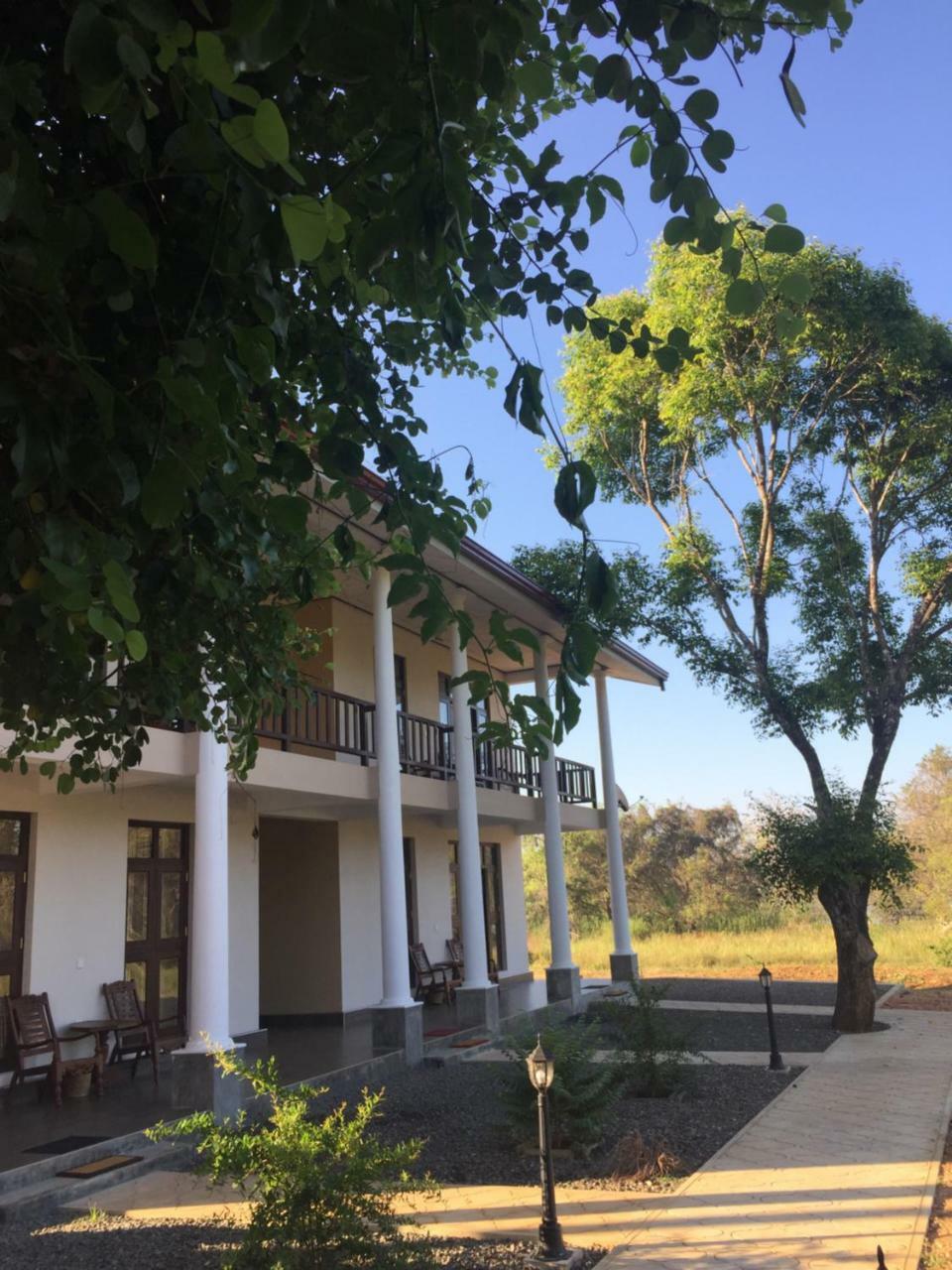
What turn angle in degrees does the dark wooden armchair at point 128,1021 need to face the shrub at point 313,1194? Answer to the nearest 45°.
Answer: approximately 45° to its right

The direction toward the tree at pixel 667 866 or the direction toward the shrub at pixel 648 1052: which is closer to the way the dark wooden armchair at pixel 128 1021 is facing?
the shrub

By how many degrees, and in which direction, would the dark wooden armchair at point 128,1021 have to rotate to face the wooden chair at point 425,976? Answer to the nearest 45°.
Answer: approximately 90° to its left

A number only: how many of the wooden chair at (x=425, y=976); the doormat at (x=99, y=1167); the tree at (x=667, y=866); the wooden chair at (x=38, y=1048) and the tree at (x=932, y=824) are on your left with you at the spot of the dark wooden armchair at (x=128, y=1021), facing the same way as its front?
3

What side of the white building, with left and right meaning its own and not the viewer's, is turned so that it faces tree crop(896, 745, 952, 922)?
left

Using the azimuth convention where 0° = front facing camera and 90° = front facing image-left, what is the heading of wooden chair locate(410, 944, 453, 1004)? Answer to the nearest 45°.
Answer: approximately 315°

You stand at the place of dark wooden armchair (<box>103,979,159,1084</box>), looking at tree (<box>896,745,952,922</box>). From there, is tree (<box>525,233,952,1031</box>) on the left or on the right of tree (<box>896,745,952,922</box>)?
right

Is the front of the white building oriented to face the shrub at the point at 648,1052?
yes

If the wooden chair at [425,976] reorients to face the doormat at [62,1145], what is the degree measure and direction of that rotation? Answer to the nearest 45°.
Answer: approximately 45° to its right

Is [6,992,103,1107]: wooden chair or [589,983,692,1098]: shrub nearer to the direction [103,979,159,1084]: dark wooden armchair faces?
the shrub
